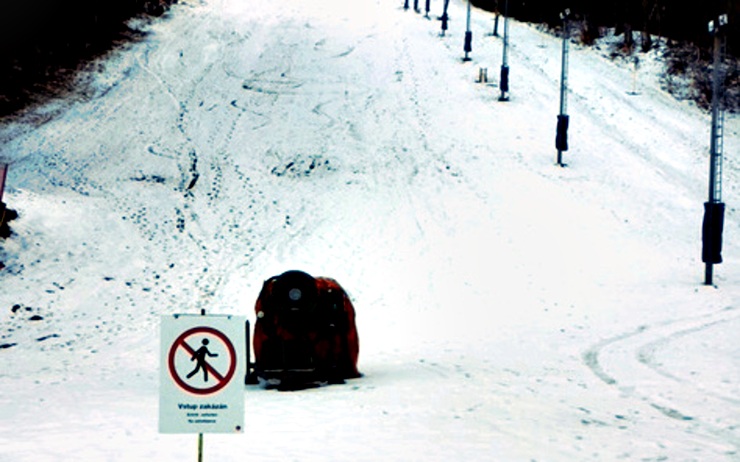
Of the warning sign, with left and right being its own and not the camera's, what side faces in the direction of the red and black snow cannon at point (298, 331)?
back

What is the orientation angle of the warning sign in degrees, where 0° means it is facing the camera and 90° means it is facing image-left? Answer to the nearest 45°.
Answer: approximately 0°
